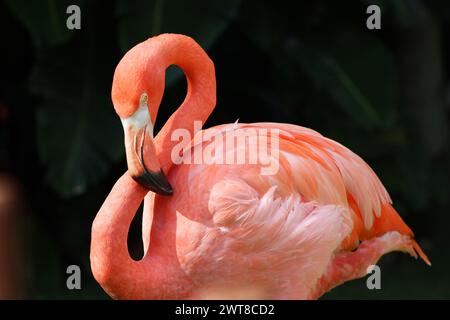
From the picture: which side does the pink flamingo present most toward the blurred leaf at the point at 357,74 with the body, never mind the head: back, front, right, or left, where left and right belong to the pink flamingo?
right

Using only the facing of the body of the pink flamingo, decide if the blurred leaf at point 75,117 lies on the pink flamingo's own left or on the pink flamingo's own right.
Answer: on the pink flamingo's own right

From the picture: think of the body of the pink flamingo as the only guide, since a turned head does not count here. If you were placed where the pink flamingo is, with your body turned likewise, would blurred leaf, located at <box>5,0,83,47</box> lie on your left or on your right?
on your right

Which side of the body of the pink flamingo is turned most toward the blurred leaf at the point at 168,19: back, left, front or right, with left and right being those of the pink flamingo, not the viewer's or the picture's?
right

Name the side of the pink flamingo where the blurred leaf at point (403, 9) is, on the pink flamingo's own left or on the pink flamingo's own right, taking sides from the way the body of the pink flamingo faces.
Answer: on the pink flamingo's own right

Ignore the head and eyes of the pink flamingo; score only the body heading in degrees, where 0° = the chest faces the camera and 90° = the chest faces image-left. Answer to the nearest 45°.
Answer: approximately 90°
